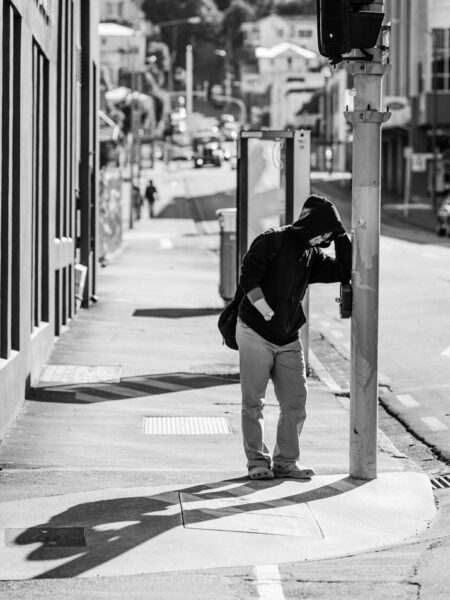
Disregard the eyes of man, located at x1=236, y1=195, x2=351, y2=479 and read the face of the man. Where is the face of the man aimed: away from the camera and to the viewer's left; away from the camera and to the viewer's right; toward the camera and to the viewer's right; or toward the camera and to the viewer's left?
toward the camera and to the viewer's right

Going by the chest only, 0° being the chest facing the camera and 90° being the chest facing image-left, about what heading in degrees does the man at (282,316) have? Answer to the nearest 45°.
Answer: approximately 315°

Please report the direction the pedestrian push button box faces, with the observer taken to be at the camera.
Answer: facing to the left of the viewer

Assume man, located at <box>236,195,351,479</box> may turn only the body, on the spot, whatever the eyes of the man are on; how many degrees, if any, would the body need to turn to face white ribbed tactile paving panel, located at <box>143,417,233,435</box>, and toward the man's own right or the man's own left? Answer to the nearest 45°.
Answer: approximately 135° to the man's own left

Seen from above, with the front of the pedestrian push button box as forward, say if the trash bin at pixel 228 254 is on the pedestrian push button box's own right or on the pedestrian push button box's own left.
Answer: on the pedestrian push button box's own right

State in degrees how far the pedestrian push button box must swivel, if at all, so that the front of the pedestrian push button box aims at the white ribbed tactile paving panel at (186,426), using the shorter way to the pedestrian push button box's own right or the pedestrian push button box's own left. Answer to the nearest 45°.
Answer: approximately 45° to the pedestrian push button box's own right
